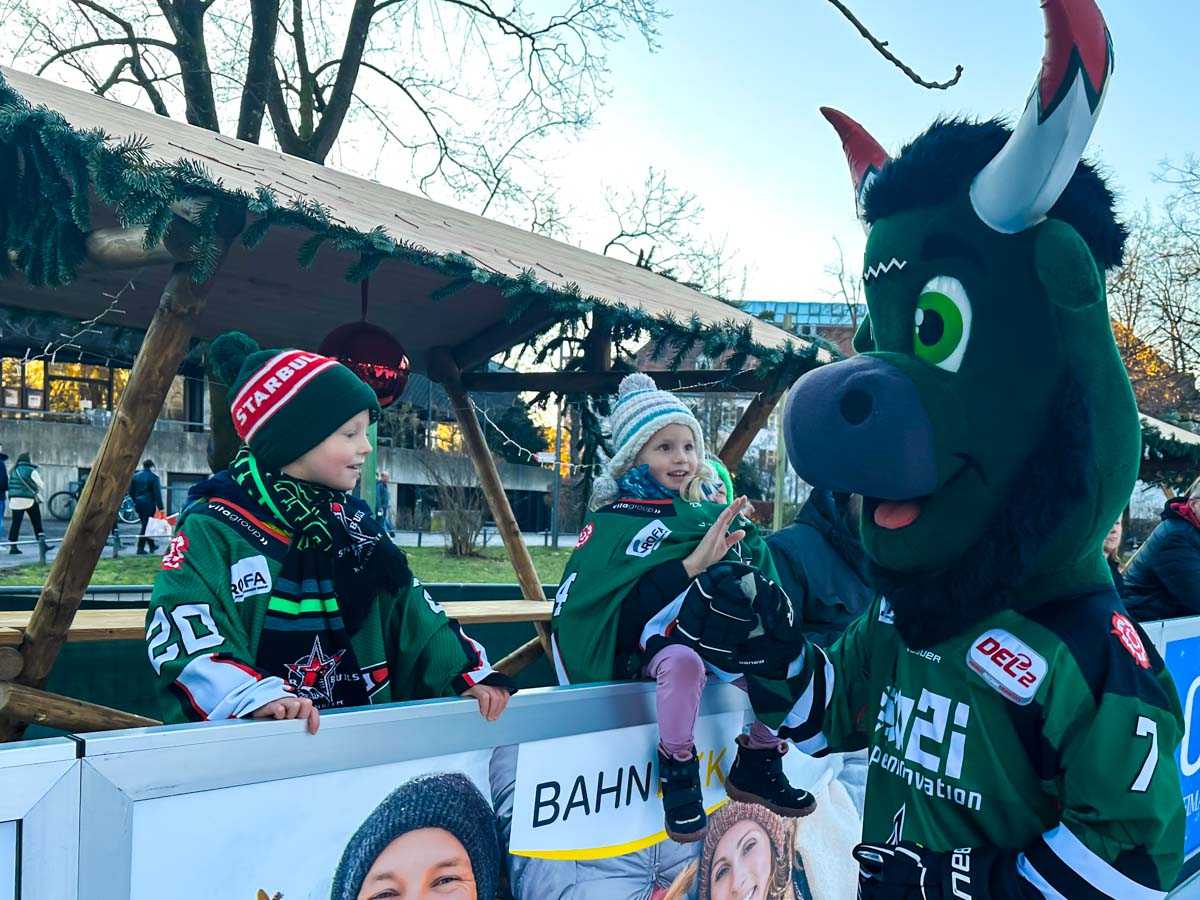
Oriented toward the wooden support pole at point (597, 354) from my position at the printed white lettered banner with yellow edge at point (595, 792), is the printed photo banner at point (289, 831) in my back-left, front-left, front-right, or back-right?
back-left

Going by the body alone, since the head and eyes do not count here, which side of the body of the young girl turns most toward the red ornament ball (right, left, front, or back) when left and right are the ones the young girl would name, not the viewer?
back

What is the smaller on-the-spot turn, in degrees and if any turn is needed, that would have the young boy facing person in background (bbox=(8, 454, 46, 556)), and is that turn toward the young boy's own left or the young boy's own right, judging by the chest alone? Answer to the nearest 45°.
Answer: approximately 135° to the young boy's own left

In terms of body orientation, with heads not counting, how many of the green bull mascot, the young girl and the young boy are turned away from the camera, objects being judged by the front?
0

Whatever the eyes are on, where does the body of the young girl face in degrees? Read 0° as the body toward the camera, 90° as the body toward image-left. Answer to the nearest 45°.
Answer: approximately 315°

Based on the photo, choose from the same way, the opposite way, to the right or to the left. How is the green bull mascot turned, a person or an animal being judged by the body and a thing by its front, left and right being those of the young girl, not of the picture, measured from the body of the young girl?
to the right

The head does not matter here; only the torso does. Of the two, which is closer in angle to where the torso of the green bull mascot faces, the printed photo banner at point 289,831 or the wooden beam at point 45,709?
the printed photo banner

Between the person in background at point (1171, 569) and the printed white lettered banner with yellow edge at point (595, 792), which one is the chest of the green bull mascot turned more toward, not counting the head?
the printed white lettered banner with yellow edge

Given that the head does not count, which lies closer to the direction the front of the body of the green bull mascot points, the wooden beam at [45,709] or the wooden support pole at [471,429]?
the wooden beam

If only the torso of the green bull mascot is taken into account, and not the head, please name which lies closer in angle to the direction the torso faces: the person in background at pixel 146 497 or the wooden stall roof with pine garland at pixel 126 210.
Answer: the wooden stall roof with pine garland

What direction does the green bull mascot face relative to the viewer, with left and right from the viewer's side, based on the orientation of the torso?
facing the viewer and to the left of the viewer

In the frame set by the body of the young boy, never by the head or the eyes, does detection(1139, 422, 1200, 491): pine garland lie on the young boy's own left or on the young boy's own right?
on the young boy's own left

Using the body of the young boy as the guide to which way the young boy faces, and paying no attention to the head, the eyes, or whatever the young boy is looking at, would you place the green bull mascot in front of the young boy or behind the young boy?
in front

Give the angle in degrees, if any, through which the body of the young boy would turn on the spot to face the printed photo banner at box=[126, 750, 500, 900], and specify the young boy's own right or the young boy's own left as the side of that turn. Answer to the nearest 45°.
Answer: approximately 45° to the young boy's own right

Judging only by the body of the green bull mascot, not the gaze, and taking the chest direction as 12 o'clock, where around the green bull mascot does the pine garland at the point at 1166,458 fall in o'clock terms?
The pine garland is roughly at 5 o'clock from the green bull mascot.

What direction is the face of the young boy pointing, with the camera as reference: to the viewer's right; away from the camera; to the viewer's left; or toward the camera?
to the viewer's right
